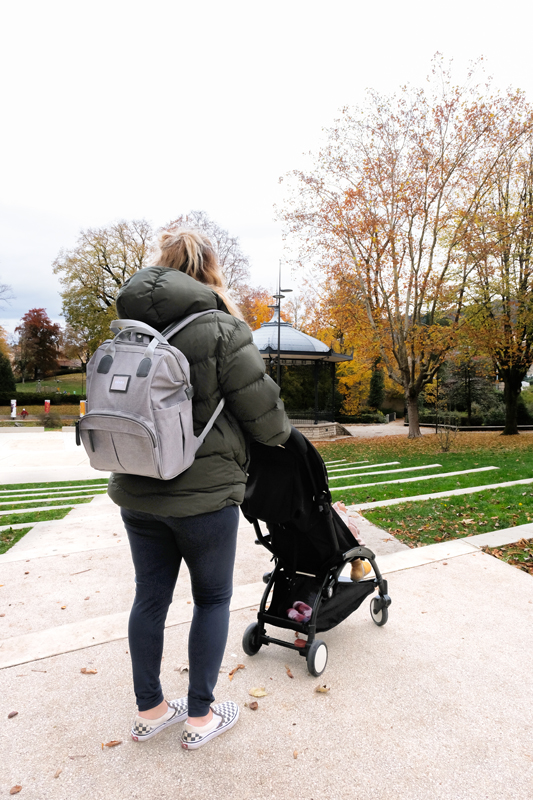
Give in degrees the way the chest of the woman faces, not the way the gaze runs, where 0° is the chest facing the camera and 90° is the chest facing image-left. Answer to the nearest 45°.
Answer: approximately 225°

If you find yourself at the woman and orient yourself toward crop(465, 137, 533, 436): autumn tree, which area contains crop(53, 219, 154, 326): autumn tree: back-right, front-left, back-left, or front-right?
front-left

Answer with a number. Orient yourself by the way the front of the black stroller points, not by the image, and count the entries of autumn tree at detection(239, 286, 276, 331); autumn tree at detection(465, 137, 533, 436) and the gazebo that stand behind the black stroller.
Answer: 0

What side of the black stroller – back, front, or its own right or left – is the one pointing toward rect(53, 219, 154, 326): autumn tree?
left

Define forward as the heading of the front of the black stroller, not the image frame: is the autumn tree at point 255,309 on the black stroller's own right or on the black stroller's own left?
on the black stroller's own left

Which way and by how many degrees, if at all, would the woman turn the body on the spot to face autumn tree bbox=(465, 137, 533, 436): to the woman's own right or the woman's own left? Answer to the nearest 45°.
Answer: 0° — they already face it

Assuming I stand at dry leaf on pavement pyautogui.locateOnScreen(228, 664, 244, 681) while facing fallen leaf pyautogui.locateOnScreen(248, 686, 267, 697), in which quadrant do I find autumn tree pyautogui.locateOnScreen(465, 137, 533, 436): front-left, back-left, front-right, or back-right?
back-left

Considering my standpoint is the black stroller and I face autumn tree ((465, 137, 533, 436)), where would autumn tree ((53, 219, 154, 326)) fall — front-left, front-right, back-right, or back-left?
front-left

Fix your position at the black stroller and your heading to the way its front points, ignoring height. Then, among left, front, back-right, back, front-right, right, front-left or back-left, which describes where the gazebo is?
front-left

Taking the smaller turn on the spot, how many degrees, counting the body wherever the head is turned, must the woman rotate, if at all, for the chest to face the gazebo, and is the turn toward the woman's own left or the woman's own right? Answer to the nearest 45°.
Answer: approximately 45° to the woman's own left

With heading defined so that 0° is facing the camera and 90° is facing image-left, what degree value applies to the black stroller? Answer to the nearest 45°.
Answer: approximately 225°

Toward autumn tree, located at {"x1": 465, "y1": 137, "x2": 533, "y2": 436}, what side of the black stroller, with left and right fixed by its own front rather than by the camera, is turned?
front
